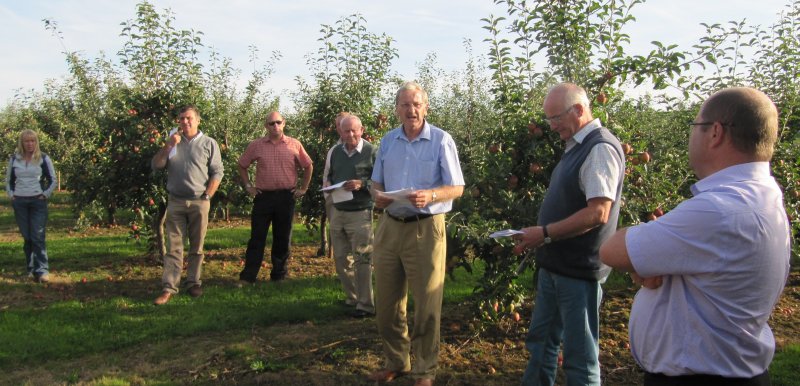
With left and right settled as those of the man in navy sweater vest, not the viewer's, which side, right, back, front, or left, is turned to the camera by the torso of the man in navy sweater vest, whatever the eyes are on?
left

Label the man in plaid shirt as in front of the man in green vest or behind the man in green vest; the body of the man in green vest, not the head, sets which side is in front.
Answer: behind

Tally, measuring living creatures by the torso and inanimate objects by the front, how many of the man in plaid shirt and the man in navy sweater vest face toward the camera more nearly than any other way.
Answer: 1

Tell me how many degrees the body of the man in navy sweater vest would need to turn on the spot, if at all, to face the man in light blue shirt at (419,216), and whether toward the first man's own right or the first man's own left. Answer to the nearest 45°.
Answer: approximately 45° to the first man's own right

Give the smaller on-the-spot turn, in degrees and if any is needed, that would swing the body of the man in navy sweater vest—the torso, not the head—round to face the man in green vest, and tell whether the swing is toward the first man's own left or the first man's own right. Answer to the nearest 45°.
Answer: approximately 45° to the first man's own right

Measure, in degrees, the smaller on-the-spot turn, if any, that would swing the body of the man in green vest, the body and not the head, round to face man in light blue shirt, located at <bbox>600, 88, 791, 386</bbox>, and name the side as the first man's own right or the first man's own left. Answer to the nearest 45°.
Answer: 0° — they already face them

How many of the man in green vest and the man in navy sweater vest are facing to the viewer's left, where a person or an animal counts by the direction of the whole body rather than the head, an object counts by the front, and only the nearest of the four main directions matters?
1

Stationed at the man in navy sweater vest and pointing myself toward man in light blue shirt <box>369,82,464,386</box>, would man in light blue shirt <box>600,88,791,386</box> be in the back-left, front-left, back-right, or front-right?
back-left

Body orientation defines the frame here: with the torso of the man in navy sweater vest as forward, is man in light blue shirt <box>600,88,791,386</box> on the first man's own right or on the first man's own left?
on the first man's own left

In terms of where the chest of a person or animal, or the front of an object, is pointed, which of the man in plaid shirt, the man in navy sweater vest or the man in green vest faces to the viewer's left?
the man in navy sweater vest
